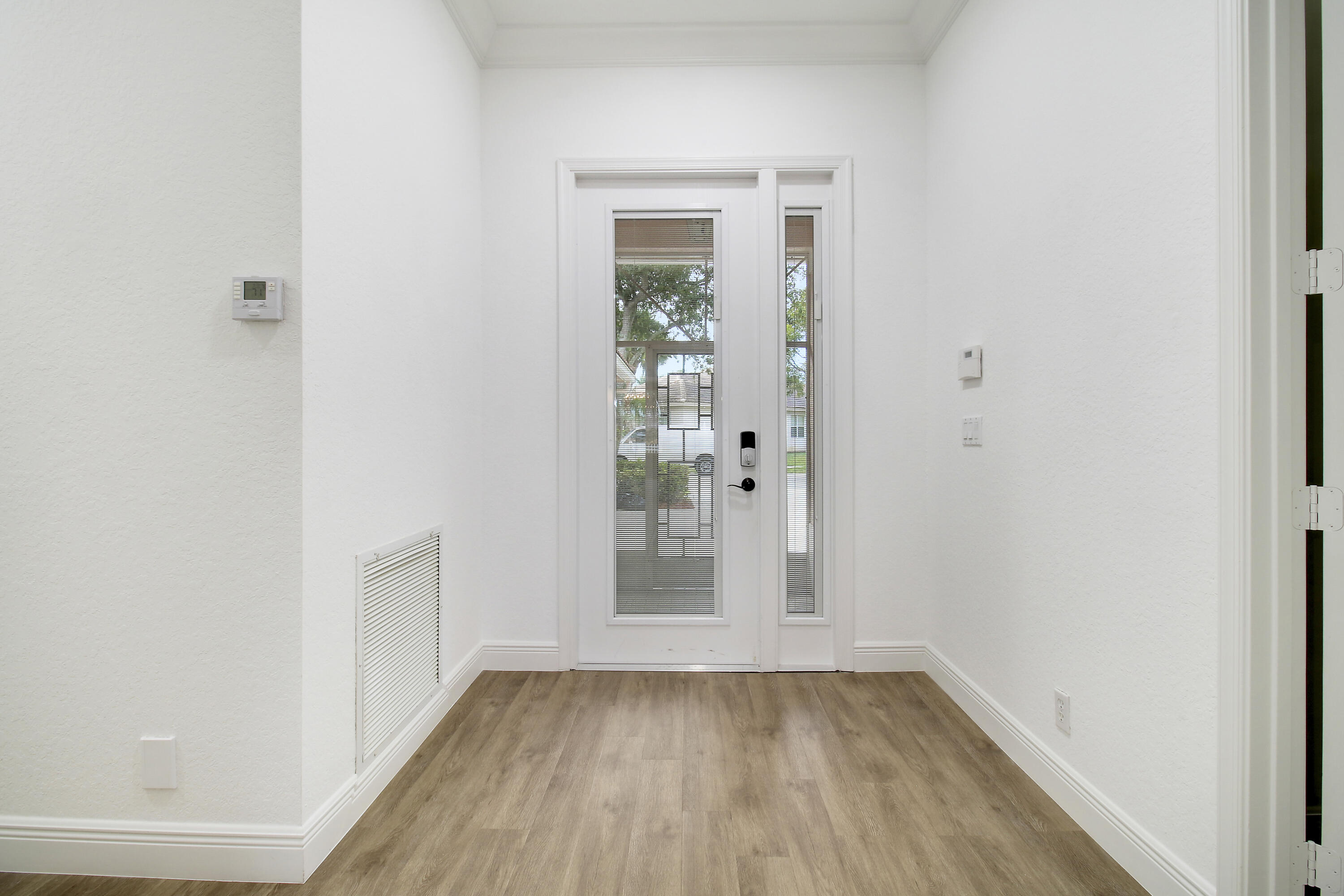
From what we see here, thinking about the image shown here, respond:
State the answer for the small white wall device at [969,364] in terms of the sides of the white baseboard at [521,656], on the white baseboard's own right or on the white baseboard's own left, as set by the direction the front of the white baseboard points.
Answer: on the white baseboard's own left

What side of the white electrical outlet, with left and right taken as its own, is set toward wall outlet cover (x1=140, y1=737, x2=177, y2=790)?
front

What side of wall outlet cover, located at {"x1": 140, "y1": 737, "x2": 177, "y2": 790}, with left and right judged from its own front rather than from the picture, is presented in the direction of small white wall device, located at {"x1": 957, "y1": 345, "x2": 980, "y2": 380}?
left

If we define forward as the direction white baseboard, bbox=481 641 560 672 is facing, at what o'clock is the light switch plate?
The light switch plate is roughly at 10 o'clock from the white baseboard.

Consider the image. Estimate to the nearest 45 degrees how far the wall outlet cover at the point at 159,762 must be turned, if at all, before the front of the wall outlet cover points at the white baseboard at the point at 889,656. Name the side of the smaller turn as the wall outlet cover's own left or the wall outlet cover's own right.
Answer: approximately 90° to the wall outlet cover's own left

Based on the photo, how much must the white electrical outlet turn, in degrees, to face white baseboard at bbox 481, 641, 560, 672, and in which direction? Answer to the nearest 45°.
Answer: approximately 45° to its right
